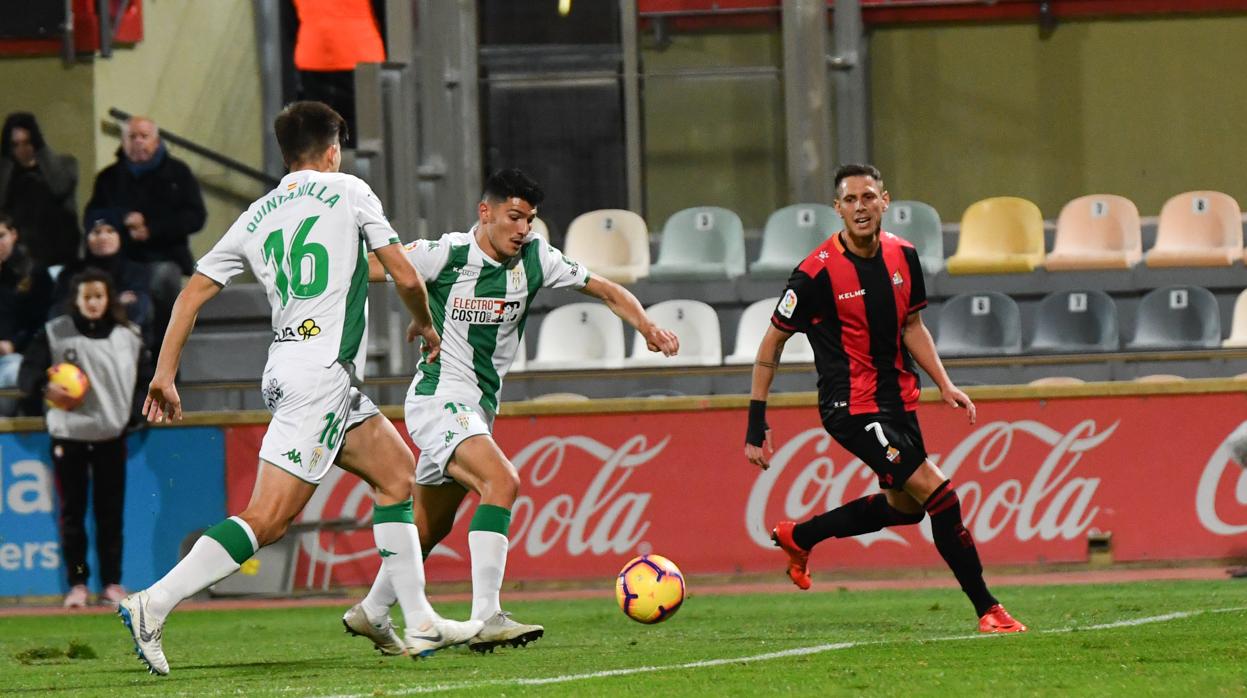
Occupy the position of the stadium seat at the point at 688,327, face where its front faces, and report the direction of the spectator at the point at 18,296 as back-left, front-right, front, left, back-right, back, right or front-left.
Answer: right

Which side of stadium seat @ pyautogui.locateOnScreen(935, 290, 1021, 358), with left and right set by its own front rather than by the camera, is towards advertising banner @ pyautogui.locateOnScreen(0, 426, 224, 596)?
right

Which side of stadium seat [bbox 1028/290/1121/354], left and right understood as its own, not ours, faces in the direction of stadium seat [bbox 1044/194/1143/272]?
back

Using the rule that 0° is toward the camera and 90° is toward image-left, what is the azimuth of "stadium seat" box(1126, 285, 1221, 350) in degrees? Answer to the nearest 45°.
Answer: approximately 0°

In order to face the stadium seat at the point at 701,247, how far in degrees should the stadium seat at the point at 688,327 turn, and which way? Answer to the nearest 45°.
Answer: approximately 180°

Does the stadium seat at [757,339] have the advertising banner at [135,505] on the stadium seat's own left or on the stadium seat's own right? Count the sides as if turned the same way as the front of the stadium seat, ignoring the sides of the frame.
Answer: on the stadium seat's own right

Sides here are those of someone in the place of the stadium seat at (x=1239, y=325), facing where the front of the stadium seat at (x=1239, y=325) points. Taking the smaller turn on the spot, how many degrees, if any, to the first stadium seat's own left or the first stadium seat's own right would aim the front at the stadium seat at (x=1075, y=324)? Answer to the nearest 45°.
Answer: approximately 90° to the first stadium seat's own right

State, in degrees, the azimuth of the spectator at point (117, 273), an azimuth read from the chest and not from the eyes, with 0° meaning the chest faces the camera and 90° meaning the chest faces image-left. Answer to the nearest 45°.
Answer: approximately 0°

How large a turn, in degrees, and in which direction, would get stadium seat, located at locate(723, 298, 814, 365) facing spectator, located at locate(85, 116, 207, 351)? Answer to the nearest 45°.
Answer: approximately 90° to its right

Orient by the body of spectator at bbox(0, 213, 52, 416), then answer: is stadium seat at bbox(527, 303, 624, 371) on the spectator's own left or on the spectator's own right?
on the spectator's own left
